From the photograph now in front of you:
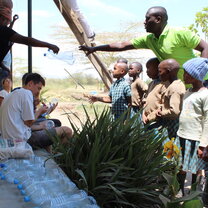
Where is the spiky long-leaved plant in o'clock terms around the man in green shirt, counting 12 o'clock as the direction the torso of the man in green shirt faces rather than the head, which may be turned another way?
The spiky long-leaved plant is roughly at 11 o'clock from the man in green shirt.

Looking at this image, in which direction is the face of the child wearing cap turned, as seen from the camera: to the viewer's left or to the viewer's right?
to the viewer's left

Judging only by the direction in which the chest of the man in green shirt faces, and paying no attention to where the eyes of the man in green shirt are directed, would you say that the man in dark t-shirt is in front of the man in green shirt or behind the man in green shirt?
in front

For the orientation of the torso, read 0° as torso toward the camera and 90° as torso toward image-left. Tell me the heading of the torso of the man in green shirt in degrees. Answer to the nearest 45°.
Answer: approximately 45°

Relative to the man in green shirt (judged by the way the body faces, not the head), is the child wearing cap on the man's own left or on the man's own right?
on the man's own left

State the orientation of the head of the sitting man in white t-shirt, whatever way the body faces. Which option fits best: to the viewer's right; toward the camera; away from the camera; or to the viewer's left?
to the viewer's right

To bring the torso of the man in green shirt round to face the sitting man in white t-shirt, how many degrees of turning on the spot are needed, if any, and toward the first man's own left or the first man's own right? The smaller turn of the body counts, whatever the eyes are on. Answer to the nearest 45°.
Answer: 0° — they already face them

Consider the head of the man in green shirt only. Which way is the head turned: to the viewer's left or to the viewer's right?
to the viewer's left

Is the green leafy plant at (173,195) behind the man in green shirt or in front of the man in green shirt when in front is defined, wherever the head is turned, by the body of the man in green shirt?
in front
